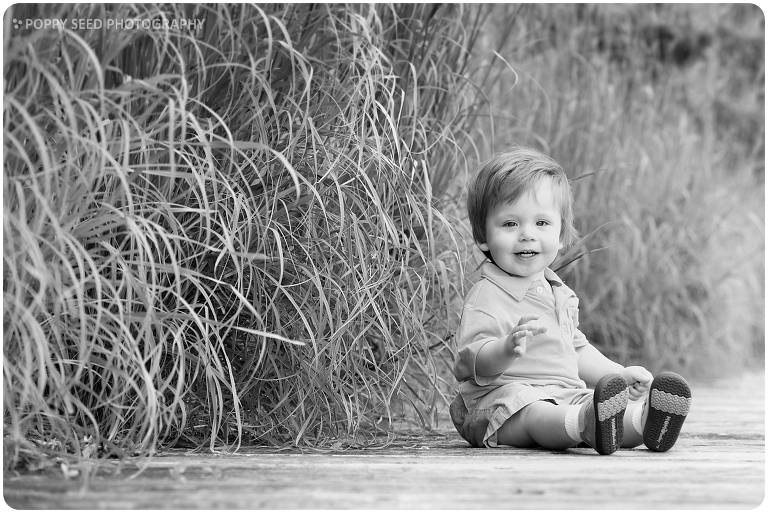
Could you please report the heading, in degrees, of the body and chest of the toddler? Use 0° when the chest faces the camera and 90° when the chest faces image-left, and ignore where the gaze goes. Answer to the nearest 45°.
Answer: approximately 315°

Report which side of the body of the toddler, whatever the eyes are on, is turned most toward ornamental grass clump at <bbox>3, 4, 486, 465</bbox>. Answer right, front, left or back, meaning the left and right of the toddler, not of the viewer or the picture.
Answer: right
